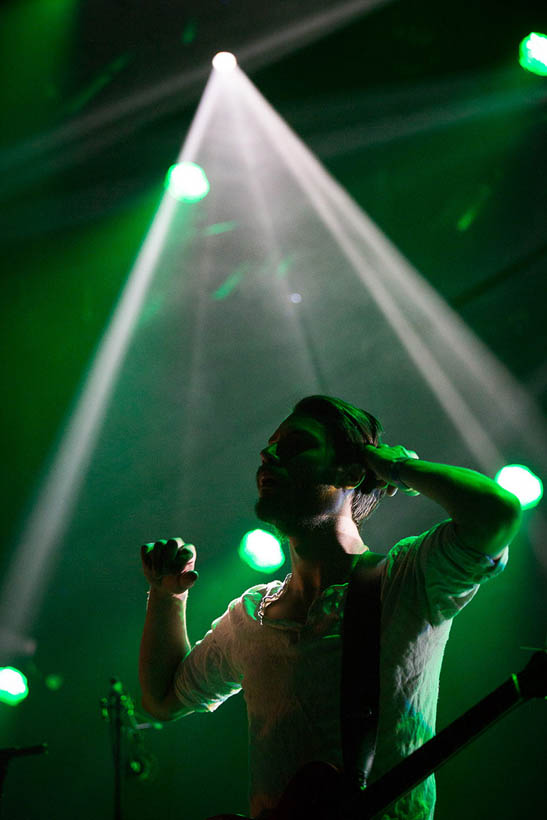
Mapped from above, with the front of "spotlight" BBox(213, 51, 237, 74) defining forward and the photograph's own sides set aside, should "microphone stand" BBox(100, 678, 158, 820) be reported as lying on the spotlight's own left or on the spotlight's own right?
on the spotlight's own right

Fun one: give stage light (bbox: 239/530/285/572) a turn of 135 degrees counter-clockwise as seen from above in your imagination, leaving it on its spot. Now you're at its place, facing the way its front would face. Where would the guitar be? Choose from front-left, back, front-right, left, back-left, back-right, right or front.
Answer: back-right

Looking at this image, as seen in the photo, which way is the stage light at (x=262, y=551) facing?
toward the camera

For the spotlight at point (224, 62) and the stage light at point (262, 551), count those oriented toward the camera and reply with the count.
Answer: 2

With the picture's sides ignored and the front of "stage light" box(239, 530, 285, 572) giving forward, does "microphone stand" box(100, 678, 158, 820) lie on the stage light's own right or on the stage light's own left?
on the stage light's own right

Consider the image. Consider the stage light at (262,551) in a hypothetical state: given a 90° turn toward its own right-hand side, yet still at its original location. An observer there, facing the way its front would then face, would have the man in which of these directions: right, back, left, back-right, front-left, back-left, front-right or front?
left

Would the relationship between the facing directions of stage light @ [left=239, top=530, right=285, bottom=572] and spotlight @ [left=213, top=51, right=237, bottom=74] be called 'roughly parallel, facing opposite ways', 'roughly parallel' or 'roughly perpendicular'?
roughly parallel

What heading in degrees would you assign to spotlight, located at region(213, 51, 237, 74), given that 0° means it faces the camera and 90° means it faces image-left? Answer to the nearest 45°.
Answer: approximately 0°
